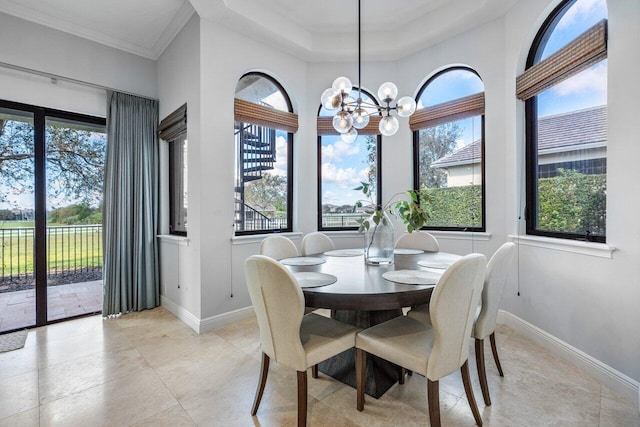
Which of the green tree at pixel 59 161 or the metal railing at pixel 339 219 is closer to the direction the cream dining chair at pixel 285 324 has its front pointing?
the metal railing

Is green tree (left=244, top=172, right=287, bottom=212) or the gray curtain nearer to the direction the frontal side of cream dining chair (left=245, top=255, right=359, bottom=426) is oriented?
the green tree

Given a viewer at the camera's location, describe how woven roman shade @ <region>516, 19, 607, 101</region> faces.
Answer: facing the viewer and to the left of the viewer

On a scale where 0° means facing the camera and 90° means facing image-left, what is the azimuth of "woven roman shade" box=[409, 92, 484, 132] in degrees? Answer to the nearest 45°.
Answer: approximately 45°

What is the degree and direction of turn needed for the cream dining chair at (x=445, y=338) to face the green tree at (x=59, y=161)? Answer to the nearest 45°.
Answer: approximately 45° to its left

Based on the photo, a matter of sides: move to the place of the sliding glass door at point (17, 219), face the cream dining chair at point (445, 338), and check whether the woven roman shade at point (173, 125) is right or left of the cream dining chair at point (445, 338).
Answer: left

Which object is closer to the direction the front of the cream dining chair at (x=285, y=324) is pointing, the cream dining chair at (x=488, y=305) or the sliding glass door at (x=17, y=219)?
the cream dining chair

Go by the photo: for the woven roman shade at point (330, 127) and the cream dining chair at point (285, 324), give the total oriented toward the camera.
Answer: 1

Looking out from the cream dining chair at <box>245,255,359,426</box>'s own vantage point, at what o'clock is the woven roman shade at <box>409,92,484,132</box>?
The woven roman shade is roughly at 12 o'clock from the cream dining chair.

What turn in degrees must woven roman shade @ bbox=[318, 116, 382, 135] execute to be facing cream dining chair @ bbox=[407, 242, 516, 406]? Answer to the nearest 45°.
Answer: approximately 45° to its left

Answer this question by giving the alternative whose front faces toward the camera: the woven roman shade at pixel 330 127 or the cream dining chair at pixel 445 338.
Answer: the woven roman shade

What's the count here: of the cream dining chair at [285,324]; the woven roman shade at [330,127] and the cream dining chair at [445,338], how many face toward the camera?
1

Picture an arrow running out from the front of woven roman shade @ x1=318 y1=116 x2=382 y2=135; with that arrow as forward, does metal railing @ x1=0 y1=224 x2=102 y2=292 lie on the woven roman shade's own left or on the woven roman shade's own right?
on the woven roman shade's own right

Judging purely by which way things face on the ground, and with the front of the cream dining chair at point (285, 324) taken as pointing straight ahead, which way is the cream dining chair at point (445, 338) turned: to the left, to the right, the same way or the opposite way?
to the left

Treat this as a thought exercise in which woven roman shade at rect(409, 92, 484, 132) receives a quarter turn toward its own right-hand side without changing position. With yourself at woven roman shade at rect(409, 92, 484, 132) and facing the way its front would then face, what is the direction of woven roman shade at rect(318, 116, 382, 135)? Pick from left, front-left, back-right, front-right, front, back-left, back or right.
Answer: front-left

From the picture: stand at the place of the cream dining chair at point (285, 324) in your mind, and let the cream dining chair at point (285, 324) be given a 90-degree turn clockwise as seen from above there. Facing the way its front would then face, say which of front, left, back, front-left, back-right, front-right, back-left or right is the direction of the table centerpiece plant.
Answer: left

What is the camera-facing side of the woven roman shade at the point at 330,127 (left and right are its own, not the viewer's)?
front

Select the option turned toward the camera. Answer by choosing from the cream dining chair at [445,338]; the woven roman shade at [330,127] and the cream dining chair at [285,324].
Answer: the woven roman shade

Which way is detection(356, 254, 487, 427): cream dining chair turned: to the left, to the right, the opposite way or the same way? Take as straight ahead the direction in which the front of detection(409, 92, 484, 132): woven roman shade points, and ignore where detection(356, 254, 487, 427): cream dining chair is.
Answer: to the right
